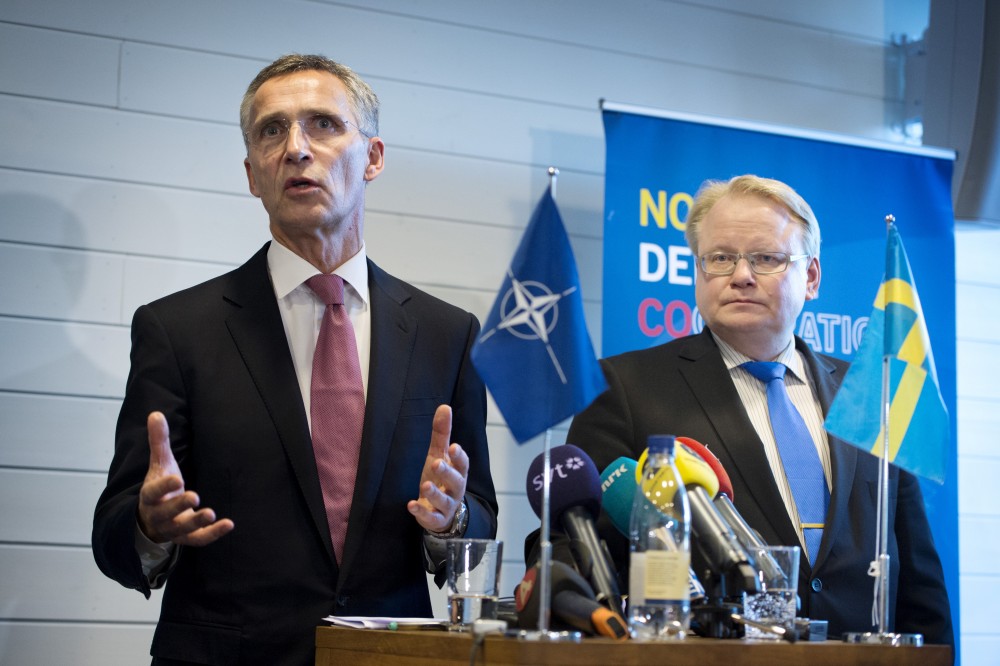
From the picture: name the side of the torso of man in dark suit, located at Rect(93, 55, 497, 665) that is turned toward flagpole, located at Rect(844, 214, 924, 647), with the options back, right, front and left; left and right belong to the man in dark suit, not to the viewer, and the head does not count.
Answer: left

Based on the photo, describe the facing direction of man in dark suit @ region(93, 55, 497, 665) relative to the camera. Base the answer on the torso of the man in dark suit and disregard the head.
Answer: toward the camera

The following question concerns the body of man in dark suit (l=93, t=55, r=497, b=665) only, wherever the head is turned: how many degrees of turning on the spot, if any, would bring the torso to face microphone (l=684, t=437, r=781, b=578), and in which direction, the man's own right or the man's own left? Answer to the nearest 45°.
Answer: approximately 45° to the man's own left

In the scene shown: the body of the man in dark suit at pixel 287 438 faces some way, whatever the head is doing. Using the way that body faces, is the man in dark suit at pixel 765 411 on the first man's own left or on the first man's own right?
on the first man's own left

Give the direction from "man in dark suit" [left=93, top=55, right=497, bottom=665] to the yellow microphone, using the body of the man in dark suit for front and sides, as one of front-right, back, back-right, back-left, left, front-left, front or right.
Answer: front-left

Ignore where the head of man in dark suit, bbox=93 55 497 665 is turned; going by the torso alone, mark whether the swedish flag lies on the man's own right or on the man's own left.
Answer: on the man's own left
